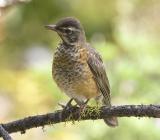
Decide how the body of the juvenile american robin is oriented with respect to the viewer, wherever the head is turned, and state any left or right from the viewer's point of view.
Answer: facing the viewer and to the left of the viewer
